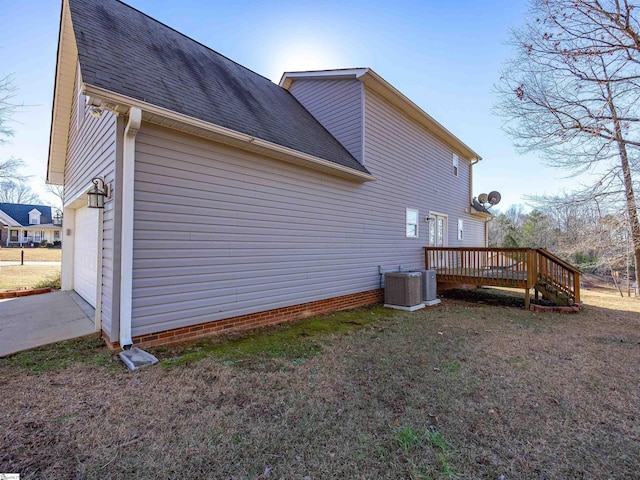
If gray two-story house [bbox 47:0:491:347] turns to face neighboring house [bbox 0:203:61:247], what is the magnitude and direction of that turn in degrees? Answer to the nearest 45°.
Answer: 0° — it already faces it

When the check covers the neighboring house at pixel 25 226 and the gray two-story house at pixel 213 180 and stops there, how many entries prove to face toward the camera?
1

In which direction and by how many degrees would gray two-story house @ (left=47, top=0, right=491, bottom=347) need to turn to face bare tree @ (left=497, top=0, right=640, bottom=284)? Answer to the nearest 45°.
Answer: approximately 135° to its right

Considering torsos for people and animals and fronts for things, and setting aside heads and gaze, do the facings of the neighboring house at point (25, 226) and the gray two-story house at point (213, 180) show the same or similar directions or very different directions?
very different directions

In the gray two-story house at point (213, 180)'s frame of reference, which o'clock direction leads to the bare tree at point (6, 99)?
The bare tree is roughly at 12 o'clock from the gray two-story house.

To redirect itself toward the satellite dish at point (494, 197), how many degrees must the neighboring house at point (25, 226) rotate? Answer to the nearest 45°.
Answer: approximately 45° to its left

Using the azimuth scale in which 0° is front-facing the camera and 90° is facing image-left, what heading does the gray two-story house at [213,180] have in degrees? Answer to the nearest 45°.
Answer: approximately 135°

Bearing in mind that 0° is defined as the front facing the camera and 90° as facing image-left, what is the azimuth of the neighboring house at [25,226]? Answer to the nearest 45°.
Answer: approximately 0°
